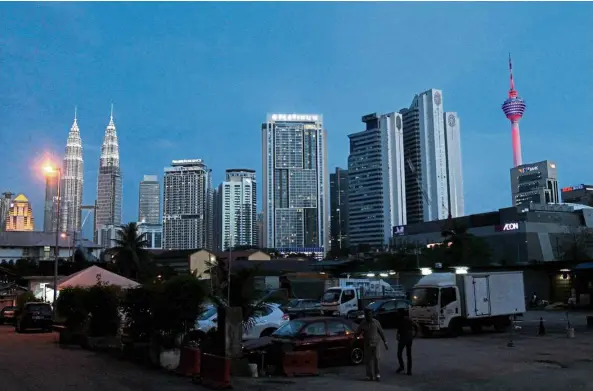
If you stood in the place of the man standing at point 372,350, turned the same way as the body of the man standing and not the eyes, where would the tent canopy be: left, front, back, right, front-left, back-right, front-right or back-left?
back-right

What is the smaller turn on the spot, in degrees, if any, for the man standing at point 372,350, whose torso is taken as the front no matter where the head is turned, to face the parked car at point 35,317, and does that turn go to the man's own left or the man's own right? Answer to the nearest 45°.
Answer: approximately 135° to the man's own right

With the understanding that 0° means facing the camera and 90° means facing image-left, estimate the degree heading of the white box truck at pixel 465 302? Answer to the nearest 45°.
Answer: approximately 45°

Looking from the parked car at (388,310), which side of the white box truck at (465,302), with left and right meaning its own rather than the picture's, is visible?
right

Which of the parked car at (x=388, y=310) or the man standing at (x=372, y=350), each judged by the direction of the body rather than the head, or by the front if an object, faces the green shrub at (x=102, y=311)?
the parked car

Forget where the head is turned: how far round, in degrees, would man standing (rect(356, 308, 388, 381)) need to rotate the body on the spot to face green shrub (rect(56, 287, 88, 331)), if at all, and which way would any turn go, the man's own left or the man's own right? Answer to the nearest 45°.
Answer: approximately 135° to the man's own right

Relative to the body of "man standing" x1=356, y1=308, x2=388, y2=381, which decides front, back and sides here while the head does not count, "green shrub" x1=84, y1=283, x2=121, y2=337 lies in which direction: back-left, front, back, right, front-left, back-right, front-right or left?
back-right

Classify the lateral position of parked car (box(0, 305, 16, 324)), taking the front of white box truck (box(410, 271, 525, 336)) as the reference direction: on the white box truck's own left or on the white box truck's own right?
on the white box truck's own right

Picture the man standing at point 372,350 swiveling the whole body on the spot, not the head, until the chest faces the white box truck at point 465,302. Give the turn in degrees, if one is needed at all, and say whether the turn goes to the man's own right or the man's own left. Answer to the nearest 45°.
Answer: approximately 180°
